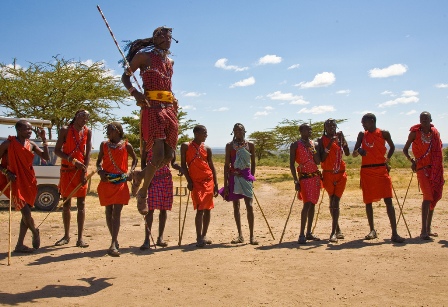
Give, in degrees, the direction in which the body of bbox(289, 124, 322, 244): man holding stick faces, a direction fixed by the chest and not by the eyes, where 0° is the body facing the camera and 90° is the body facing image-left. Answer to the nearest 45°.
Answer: approximately 315°

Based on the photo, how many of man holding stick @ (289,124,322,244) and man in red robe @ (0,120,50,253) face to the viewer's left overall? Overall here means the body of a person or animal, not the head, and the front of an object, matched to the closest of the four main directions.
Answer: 0

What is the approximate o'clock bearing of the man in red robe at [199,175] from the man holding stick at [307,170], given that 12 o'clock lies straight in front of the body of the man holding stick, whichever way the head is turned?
The man in red robe is roughly at 4 o'clock from the man holding stick.

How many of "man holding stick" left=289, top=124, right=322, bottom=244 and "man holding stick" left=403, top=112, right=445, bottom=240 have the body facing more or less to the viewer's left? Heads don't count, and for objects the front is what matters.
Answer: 0

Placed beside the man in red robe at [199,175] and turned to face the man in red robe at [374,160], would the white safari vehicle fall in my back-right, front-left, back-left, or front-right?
back-left

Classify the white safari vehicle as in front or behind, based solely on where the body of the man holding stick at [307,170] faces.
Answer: behind

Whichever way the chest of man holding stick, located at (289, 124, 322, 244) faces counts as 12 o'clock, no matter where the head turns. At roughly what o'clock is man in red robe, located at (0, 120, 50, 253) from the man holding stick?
The man in red robe is roughly at 4 o'clock from the man holding stick.

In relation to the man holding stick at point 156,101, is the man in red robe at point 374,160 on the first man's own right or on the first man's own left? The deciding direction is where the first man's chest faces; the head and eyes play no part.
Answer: on the first man's own left

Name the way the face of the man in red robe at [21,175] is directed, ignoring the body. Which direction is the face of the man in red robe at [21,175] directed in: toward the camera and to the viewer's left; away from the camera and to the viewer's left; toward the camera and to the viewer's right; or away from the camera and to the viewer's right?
toward the camera and to the viewer's right

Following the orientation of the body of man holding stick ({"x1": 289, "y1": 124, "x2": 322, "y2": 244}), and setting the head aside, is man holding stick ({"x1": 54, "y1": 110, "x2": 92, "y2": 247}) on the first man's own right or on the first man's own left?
on the first man's own right
